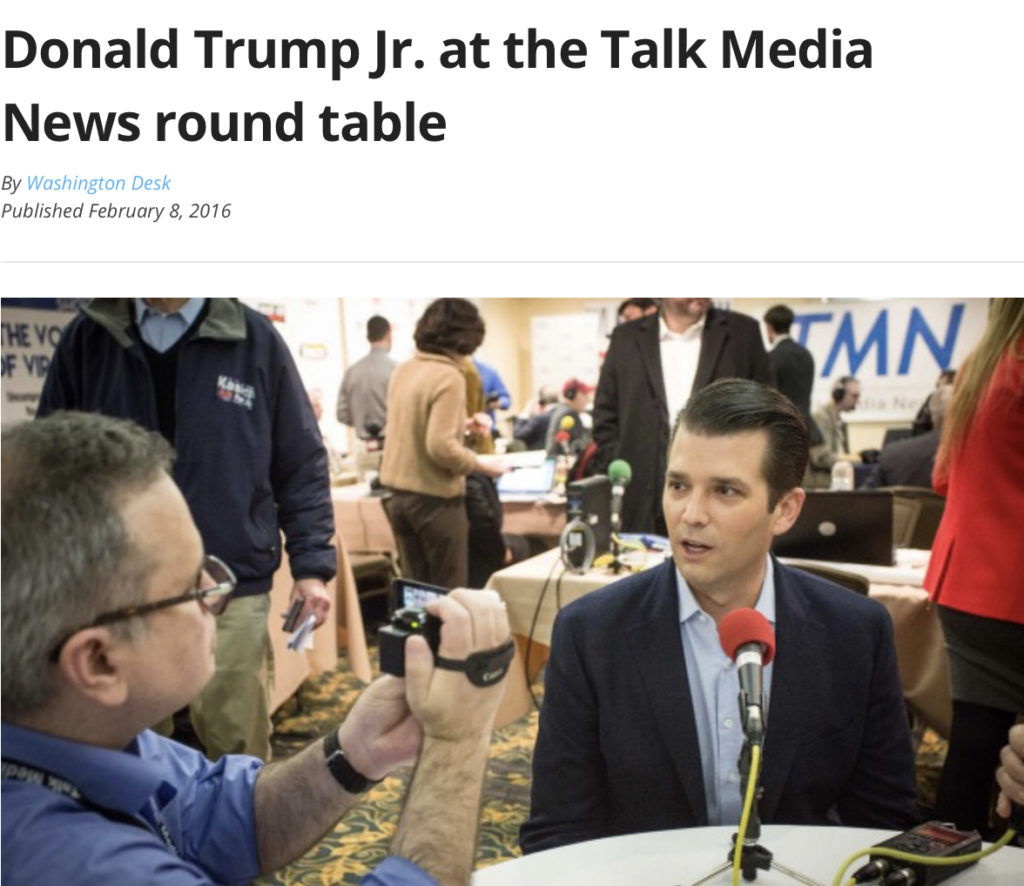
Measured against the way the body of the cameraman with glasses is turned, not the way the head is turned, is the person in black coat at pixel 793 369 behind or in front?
in front

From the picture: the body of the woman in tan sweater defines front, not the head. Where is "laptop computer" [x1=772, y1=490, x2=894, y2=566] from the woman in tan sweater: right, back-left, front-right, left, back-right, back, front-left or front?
right

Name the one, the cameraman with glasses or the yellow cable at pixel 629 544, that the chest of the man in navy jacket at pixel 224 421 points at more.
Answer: the cameraman with glasses

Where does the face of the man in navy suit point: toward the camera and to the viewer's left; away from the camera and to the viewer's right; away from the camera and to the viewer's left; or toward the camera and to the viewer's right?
toward the camera and to the viewer's left

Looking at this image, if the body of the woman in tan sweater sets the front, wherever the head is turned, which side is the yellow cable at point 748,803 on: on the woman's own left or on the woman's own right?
on the woman's own right

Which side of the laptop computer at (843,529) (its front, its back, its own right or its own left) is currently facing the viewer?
back

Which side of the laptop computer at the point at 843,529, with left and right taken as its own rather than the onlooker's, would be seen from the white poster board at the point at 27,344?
left

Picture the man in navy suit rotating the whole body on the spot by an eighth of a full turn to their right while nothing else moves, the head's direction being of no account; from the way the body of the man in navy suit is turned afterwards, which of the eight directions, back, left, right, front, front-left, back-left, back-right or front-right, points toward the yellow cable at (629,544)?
back-right
